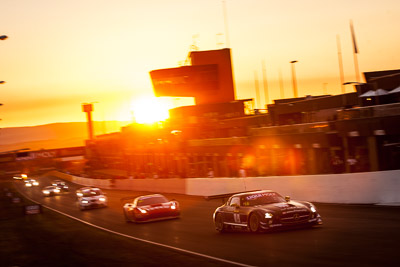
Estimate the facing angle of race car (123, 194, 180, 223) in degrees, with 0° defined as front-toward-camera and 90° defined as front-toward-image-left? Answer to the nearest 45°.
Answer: approximately 315°

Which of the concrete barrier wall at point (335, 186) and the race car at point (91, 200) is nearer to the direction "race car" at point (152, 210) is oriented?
the concrete barrier wall

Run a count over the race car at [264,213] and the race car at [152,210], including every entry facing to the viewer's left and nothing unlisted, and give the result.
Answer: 0

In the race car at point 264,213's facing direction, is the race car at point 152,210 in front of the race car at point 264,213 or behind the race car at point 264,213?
behind

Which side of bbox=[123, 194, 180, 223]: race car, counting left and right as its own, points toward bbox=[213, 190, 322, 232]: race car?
front

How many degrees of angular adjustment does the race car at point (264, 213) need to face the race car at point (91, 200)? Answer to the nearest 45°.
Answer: approximately 180°

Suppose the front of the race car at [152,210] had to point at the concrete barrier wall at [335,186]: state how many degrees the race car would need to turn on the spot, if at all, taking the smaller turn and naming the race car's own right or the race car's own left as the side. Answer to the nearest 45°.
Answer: approximately 45° to the race car's own left

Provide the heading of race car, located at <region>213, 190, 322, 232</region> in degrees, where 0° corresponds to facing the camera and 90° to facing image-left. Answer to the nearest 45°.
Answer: approximately 315°
